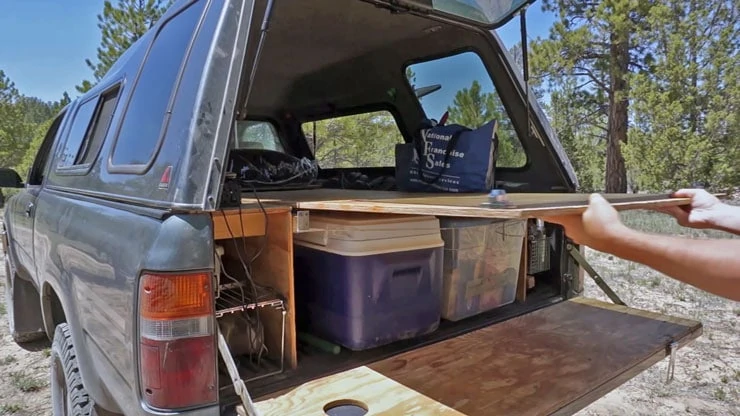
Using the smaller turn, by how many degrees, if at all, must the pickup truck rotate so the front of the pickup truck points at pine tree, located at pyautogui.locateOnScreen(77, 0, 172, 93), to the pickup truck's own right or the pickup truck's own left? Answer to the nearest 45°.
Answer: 0° — it already faces it

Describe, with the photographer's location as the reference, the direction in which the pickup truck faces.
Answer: facing away from the viewer and to the left of the viewer

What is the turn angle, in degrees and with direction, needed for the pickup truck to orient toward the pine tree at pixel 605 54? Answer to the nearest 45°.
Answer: approximately 90° to its right

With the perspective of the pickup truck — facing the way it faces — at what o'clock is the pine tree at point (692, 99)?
The pine tree is roughly at 3 o'clock from the pickup truck.

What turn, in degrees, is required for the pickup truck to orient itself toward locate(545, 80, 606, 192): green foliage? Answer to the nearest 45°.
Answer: approximately 90° to its right

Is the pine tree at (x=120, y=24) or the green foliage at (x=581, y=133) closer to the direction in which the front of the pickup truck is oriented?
the pine tree
